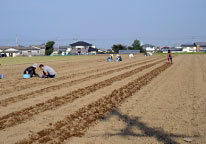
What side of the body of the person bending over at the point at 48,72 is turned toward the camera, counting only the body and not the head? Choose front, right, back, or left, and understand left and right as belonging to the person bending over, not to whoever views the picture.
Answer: left
